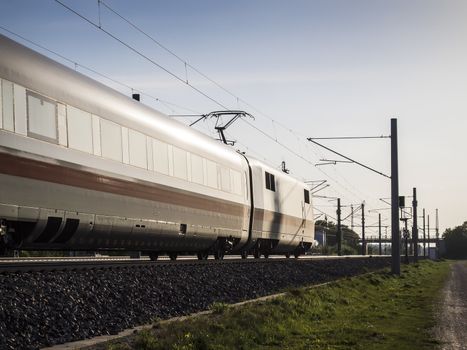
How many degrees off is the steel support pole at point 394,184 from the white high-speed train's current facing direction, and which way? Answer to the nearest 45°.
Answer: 0° — it already faces it

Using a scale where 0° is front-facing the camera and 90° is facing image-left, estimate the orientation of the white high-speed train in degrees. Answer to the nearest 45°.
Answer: approximately 225°
